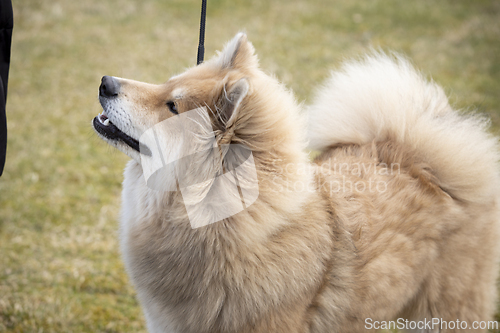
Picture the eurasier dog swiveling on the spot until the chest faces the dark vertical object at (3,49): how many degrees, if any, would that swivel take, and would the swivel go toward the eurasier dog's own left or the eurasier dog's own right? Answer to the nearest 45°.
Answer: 0° — it already faces it

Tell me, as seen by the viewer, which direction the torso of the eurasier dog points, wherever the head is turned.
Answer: to the viewer's left
